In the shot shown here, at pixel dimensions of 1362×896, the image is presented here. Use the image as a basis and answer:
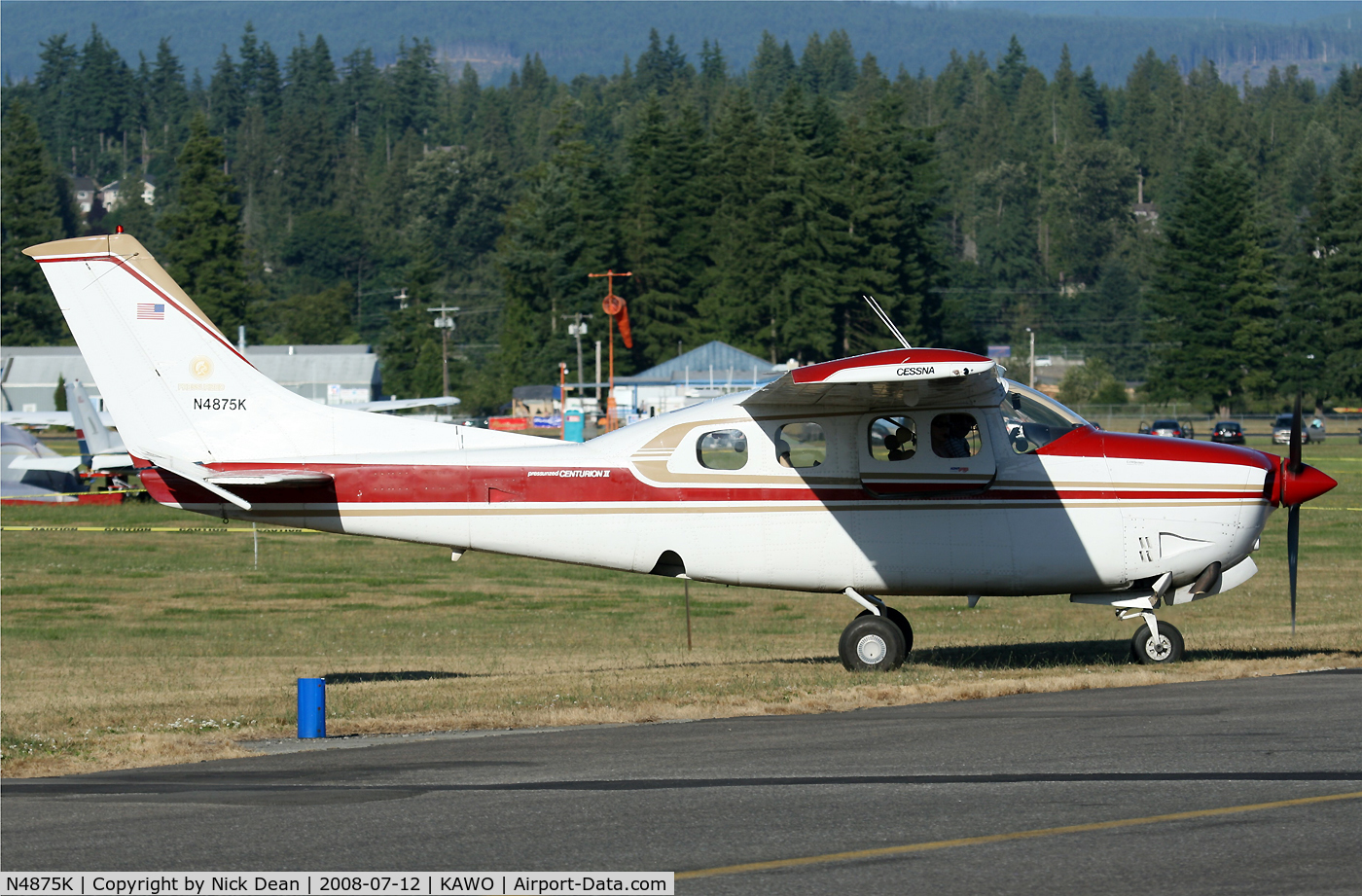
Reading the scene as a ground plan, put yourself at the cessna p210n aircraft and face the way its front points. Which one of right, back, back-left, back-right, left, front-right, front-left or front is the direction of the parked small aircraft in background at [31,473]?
back-left

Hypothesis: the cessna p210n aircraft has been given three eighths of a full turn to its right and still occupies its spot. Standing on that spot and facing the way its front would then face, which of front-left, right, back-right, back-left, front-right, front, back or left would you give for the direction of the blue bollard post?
front

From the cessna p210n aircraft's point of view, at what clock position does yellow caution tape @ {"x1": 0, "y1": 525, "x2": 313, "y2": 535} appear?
The yellow caution tape is roughly at 8 o'clock from the cessna p210n aircraft.

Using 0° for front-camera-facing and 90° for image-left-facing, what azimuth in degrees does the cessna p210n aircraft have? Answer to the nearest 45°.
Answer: approximately 270°
